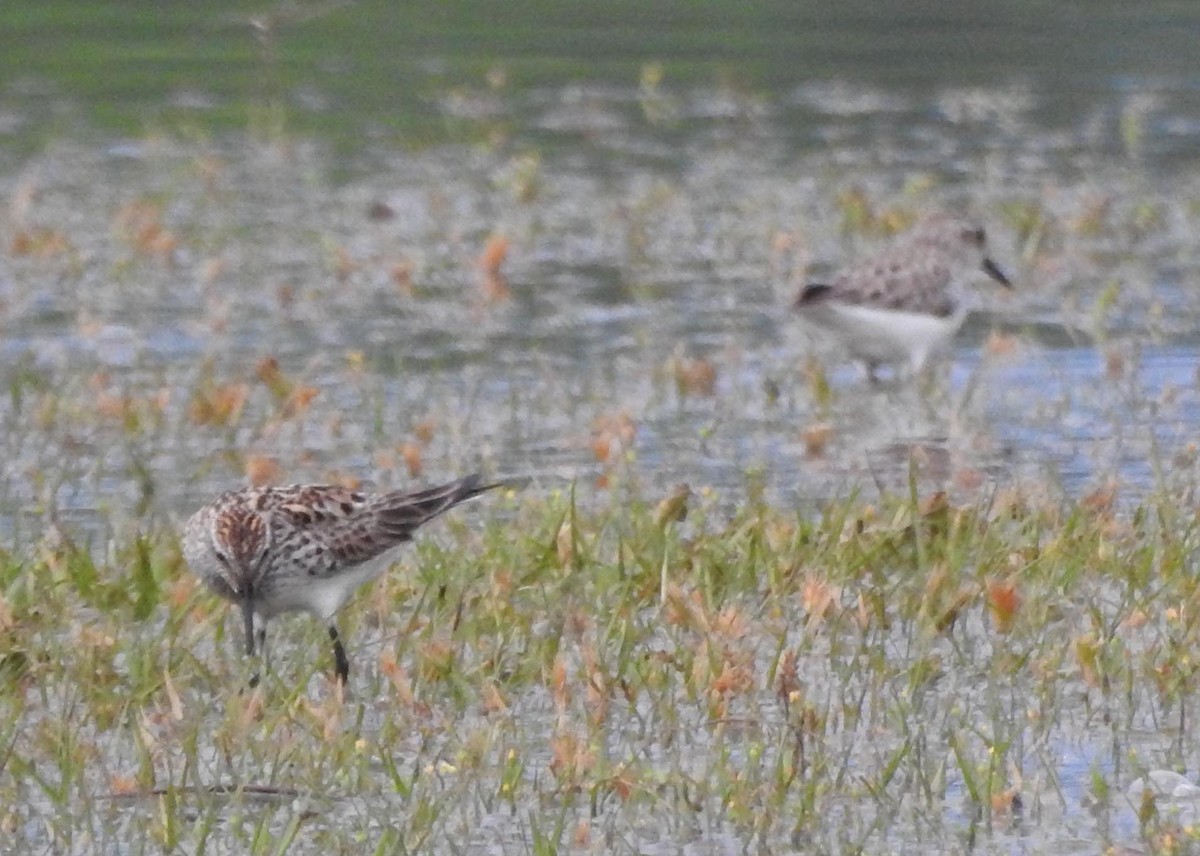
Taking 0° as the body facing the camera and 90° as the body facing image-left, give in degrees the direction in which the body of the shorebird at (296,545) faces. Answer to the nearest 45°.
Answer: approximately 45°

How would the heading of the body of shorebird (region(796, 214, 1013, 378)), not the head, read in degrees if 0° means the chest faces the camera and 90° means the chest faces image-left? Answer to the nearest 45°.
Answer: approximately 270°

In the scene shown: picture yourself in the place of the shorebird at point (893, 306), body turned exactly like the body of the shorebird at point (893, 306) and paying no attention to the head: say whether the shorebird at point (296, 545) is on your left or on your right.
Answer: on your right

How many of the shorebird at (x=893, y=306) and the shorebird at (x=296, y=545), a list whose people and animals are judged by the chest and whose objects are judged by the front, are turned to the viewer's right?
1

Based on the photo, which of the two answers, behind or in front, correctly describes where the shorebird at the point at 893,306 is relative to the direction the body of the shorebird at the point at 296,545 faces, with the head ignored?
behind

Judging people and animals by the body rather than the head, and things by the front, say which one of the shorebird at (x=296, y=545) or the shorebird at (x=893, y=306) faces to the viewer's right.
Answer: the shorebird at (x=893, y=306)
